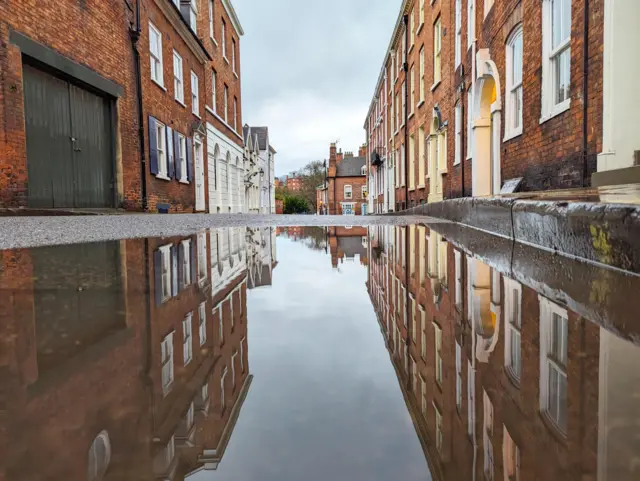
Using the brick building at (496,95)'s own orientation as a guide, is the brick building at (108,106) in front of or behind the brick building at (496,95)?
in front

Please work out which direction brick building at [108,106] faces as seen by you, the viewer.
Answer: facing the viewer and to the right of the viewer

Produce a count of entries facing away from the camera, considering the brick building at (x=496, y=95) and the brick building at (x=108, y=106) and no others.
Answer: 0

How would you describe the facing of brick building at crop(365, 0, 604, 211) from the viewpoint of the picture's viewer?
facing the viewer and to the left of the viewer

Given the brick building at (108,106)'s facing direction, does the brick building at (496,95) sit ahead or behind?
ahead
